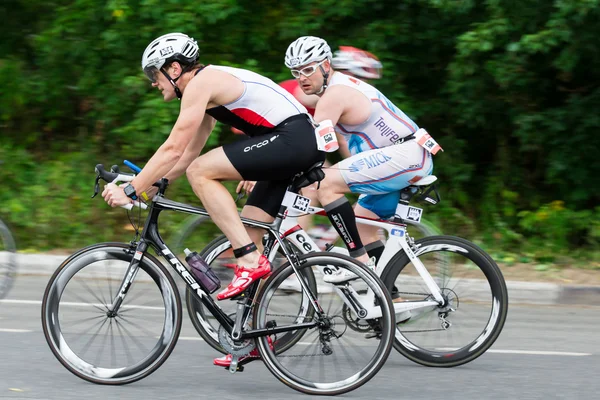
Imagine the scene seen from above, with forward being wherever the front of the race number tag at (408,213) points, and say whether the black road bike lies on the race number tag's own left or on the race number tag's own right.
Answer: on the race number tag's own right

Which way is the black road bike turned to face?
to the viewer's left

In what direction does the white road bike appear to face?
to the viewer's left

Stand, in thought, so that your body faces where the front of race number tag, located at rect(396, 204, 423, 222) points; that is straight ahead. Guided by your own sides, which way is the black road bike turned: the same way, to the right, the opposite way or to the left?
to the right

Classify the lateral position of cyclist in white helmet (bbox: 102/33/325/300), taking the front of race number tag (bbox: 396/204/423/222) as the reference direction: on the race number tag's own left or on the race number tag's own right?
on the race number tag's own right

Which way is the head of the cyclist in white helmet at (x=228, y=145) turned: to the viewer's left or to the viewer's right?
to the viewer's left

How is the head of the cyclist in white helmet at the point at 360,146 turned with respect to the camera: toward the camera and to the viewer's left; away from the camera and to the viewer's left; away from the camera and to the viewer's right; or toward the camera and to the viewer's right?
toward the camera and to the viewer's left

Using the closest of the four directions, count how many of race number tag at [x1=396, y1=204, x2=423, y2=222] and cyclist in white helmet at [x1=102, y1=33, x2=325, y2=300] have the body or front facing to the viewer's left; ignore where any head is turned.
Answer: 1

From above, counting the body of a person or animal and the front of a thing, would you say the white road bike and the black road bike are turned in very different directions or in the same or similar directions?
same or similar directions

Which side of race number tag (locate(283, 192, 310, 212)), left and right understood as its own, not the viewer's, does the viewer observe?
front

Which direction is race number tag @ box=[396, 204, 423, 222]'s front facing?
toward the camera

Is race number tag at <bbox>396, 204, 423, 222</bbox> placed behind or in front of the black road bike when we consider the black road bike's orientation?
behind

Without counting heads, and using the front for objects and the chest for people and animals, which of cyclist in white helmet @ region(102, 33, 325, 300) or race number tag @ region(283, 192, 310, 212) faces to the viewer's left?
the cyclist in white helmet

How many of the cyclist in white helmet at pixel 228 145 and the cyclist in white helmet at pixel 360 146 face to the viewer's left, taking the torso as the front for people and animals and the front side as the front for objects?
2

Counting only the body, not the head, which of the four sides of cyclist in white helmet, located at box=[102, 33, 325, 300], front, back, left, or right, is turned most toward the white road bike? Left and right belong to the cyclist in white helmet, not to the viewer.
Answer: back

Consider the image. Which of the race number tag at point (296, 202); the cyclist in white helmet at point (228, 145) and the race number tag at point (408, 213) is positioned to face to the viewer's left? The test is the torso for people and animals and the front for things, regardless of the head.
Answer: the cyclist in white helmet
